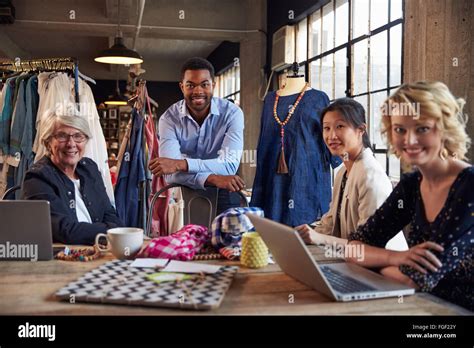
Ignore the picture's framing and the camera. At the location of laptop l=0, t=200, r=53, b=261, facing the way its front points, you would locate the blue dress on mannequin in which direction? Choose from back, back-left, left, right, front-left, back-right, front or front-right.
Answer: front-right

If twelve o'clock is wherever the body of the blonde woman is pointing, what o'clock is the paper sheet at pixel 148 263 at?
The paper sheet is roughly at 1 o'clock from the blonde woman.

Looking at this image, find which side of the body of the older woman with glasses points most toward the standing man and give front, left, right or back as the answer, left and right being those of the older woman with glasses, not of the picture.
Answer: left

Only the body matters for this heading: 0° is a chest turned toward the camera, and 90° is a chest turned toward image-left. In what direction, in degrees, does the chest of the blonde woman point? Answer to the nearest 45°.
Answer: approximately 45°

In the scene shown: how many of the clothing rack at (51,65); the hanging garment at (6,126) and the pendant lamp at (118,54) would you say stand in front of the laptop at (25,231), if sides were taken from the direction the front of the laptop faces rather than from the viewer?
3

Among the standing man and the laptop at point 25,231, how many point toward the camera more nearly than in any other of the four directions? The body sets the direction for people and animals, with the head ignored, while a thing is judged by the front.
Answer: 1

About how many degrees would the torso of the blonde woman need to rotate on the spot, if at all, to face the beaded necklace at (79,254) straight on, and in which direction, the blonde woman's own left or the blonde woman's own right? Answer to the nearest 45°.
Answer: approximately 45° to the blonde woman's own right

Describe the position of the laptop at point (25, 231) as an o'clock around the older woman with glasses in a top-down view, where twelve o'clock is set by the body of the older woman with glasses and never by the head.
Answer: The laptop is roughly at 2 o'clock from the older woman with glasses.

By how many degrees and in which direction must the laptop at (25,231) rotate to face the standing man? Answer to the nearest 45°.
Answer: approximately 45° to its right

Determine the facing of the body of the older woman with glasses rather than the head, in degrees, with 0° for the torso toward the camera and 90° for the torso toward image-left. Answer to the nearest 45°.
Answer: approximately 315°

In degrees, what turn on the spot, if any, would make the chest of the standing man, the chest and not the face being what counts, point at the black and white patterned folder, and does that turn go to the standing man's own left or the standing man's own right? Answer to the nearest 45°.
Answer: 0° — they already face it

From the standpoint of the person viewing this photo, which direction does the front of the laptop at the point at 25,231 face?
facing away from the viewer
